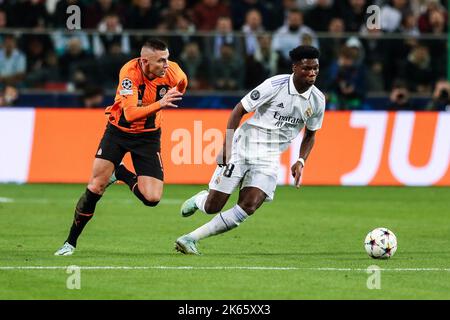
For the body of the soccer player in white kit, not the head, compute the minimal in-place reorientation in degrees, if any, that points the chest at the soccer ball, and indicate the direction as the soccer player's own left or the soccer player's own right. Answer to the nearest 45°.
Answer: approximately 45° to the soccer player's own left

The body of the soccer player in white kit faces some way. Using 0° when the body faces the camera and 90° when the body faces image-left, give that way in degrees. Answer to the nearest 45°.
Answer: approximately 315°
